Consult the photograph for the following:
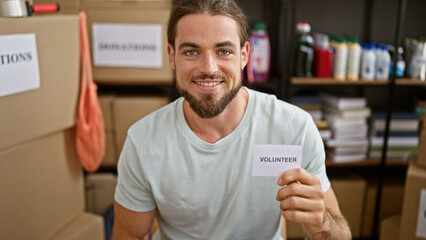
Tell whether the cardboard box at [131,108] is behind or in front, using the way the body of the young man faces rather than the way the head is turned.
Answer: behind

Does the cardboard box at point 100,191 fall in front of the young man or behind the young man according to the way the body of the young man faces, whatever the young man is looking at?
behind

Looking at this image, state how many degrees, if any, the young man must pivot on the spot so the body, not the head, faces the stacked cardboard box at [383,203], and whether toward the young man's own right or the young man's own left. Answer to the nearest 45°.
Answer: approximately 135° to the young man's own left

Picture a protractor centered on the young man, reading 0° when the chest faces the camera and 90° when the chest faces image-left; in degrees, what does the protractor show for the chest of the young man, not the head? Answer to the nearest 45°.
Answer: approximately 0°

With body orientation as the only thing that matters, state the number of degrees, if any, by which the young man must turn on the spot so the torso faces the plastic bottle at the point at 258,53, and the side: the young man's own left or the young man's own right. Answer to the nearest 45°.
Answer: approximately 180°

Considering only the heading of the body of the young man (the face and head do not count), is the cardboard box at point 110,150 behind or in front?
behind
